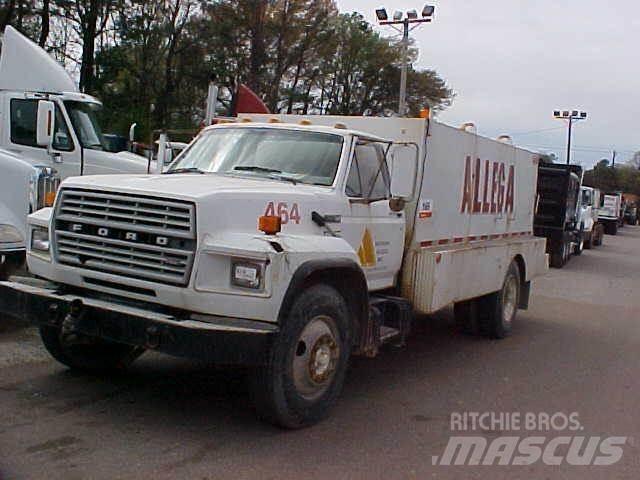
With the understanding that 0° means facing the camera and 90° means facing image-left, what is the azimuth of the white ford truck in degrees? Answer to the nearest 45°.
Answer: approximately 45°

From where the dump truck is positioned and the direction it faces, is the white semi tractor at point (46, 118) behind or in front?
behind

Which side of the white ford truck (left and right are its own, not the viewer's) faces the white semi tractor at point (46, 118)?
right

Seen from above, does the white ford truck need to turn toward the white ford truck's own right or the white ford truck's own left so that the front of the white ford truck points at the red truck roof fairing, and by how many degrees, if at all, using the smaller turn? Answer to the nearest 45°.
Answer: approximately 135° to the white ford truck's own right

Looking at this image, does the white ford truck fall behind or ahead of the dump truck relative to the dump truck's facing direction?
behind

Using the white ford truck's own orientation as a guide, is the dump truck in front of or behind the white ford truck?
behind
